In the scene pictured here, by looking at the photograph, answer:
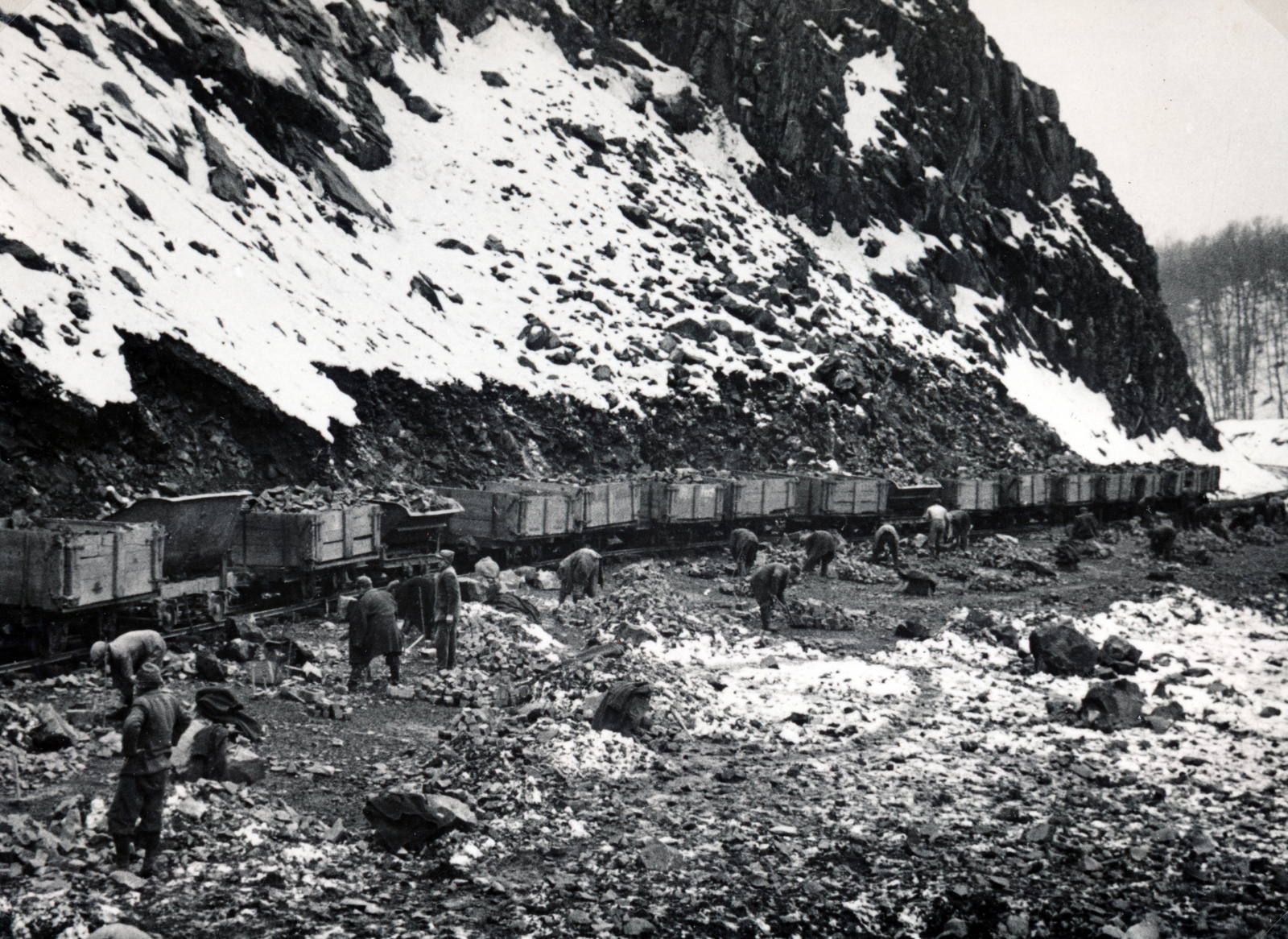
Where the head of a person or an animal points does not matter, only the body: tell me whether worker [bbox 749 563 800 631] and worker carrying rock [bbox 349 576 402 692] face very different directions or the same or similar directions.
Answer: very different directions

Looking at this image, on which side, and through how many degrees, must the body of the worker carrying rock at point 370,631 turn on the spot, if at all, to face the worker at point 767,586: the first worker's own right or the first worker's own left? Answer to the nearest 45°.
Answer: approximately 90° to the first worker's own right

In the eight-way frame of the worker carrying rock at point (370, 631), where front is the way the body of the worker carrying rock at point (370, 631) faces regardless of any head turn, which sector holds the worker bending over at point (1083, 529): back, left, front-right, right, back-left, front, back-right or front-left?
right

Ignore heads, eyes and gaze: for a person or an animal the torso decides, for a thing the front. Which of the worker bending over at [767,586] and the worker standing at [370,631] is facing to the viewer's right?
the worker bending over at [767,586]

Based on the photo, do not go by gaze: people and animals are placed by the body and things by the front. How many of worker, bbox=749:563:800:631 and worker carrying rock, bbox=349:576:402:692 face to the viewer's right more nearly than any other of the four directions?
1

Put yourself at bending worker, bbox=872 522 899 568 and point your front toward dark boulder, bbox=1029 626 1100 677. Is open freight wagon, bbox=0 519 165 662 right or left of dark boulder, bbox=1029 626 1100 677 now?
right

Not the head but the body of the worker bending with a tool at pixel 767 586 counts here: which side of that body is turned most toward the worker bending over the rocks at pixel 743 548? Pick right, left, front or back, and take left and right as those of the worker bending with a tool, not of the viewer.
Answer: left

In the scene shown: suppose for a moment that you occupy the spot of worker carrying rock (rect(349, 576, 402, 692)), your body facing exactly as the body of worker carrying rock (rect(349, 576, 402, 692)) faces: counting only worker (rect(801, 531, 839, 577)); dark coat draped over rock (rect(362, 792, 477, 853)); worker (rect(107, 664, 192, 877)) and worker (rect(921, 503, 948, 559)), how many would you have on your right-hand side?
2

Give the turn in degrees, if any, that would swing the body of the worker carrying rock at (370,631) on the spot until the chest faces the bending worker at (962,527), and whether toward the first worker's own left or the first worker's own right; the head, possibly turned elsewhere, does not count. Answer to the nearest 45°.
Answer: approximately 90° to the first worker's own right

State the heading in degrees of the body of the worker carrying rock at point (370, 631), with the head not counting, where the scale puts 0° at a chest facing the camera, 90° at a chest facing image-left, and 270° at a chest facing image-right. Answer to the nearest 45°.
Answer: approximately 135°

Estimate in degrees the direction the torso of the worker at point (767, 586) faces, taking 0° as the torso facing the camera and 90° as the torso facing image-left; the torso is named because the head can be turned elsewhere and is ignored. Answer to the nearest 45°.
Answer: approximately 270°

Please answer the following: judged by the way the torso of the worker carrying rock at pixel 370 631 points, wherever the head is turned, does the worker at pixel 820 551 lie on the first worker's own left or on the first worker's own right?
on the first worker's own right
